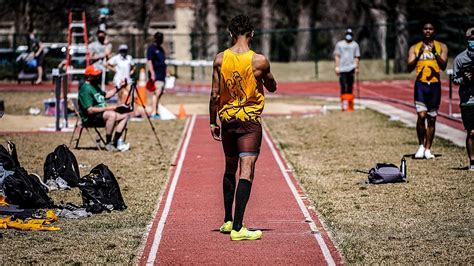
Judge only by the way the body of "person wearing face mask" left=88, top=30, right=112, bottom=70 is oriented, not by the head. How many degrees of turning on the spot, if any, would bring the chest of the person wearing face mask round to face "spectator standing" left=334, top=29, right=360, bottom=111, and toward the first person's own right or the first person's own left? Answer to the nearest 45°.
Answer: approximately 90° to the first person's own left

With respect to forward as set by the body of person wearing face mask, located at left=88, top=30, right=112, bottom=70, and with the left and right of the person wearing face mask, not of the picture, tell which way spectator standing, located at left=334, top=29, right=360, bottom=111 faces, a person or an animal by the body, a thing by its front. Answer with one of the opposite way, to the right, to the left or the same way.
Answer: the same way

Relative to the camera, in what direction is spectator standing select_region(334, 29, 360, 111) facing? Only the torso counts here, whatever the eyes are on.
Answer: toward the camera

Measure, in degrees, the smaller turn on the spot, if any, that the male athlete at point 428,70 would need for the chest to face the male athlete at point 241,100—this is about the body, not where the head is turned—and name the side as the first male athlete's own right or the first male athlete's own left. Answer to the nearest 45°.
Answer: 0° — they already face them

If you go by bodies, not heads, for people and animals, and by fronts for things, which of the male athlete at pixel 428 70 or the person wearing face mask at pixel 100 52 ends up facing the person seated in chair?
the person wearing face mask

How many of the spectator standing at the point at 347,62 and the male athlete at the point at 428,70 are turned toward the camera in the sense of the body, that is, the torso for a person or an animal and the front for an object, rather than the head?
2

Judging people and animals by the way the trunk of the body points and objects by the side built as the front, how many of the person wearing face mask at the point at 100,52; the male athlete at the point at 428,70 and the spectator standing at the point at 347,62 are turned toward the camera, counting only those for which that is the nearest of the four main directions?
3

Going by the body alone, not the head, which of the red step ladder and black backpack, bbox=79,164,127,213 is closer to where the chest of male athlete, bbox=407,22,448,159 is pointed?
the black backpack

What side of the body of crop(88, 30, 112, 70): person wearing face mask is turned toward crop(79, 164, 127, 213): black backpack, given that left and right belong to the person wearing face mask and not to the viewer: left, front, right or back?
front

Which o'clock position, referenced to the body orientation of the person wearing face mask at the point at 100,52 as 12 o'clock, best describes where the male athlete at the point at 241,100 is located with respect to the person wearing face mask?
The male athlete is roughly at 12 o'clock from the person wearing face mask.

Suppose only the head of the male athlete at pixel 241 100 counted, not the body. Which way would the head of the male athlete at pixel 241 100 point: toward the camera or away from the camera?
away from the camera

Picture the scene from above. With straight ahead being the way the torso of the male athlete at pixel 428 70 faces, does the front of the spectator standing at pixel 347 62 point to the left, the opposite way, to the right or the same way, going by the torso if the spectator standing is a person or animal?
the same way

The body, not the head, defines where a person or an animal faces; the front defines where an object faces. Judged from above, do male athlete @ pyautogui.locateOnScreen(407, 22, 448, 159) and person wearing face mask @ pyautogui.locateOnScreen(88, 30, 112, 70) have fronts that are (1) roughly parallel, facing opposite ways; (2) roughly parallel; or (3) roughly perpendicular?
roughly parallel

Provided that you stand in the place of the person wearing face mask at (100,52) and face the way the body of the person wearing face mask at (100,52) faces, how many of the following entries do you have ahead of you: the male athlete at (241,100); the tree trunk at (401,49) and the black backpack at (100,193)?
2

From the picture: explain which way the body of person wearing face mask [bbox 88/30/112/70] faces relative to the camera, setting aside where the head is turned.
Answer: toward the camera
